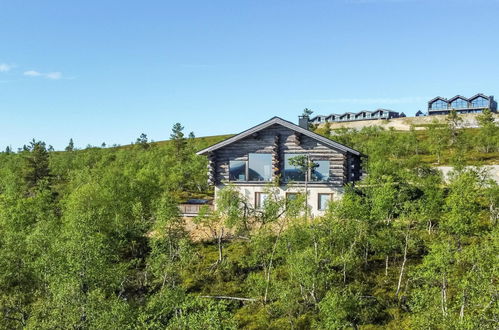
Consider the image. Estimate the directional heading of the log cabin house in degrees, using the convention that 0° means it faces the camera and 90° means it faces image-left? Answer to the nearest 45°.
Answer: approximately 0°
